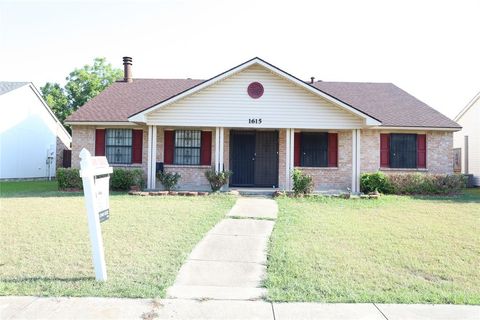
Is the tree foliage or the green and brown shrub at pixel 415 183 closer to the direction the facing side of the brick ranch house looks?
the green and brown shrub

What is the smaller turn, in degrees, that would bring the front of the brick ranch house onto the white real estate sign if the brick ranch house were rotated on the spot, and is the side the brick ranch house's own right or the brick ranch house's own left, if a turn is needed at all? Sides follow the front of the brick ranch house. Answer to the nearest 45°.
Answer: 0° — it already faces it

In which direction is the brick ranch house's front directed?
toward the camera

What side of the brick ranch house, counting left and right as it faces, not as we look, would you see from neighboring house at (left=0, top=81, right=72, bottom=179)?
right

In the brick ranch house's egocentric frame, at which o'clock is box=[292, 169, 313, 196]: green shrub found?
The green shrub is roughly at 11 o'clock from the brick ranch house.

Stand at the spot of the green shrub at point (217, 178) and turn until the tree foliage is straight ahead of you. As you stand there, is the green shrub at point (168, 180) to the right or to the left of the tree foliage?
left

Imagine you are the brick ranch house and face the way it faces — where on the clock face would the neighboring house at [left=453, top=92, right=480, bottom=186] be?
The neighboring house is roughly at 8 o'clock from the brick ranch house.

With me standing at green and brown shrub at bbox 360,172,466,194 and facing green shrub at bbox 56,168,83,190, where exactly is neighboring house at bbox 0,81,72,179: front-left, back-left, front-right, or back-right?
front-right

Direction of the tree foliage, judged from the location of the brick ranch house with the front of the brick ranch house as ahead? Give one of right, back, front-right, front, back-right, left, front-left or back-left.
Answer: back-right
